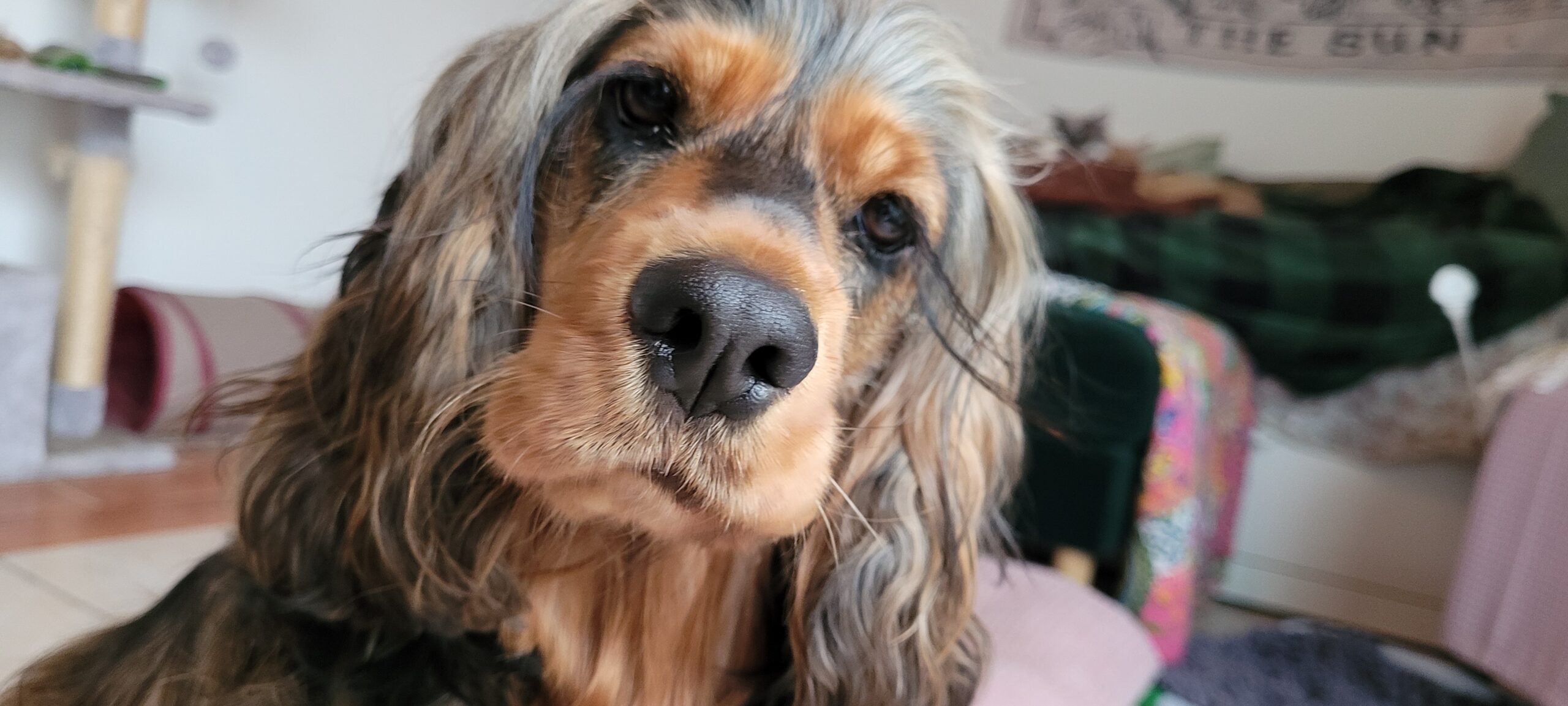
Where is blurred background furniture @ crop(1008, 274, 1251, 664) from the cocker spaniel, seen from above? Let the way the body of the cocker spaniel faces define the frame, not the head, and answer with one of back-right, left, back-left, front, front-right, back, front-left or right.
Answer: back-left

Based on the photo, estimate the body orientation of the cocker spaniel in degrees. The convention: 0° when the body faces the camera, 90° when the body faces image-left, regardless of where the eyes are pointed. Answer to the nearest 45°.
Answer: approximately 0°

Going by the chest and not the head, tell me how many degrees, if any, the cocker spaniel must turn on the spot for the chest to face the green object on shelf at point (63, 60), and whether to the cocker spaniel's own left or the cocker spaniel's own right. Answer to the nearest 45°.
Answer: approximately 135° to the cocker spaniel's own right

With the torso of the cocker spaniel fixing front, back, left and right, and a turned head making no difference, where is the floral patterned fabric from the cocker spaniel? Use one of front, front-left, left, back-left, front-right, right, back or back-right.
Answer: back-left

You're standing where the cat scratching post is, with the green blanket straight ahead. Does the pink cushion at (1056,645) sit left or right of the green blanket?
right

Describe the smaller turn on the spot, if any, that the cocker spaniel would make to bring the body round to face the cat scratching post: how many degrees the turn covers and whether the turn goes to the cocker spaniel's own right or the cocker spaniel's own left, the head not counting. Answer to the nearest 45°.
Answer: approximately 135° to the cocker spaniel's own right
